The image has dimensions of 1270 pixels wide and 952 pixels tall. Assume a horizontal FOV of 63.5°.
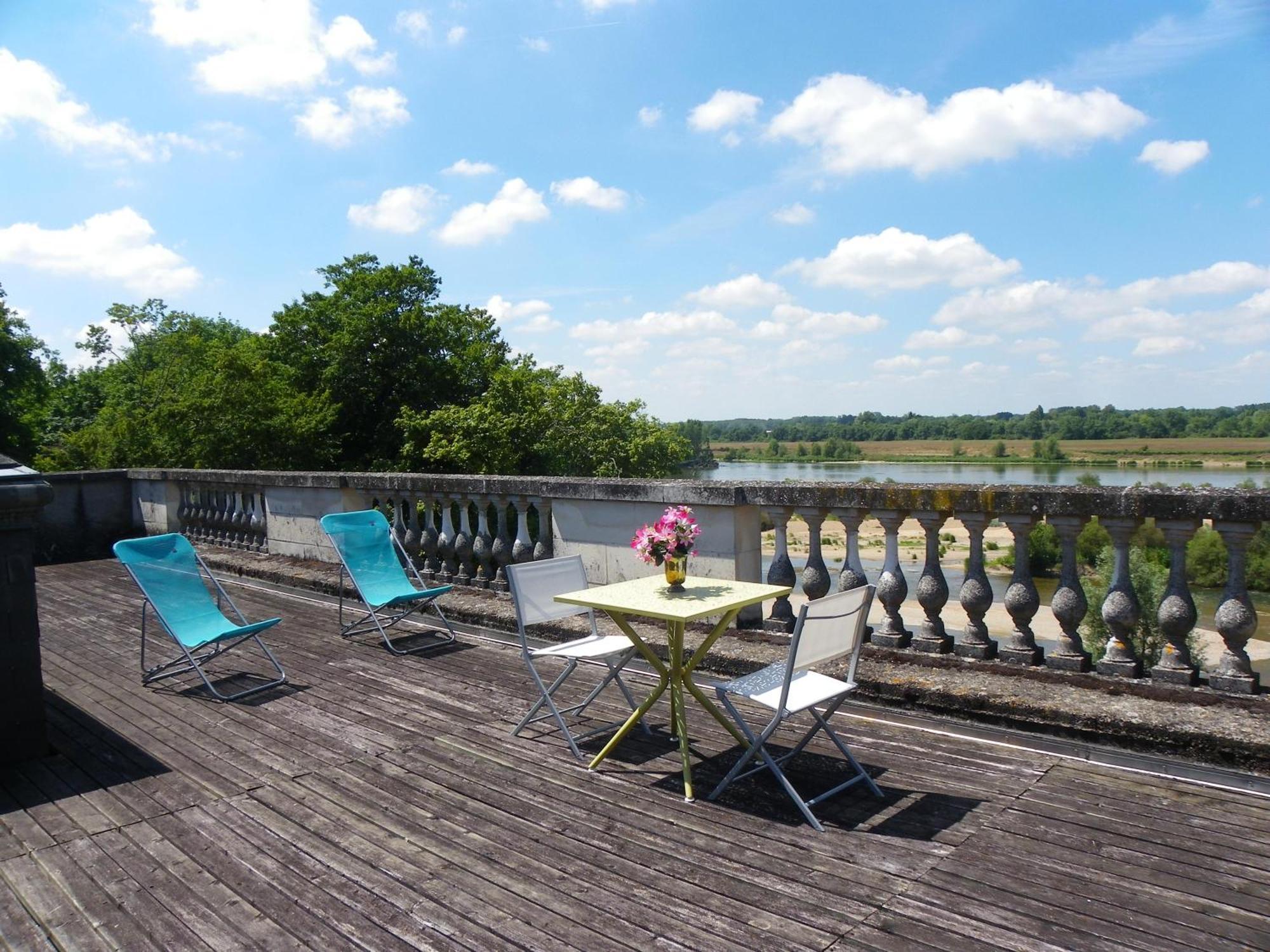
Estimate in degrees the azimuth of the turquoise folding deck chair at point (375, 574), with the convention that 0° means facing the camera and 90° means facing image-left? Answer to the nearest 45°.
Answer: approximately 315°

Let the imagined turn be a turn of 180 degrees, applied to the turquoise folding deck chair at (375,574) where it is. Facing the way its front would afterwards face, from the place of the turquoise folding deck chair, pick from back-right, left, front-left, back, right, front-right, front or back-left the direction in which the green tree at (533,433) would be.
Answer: front-right

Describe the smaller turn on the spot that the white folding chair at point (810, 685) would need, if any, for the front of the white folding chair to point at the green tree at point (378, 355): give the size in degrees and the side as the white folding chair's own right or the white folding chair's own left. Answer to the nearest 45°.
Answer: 0° — it already faces it

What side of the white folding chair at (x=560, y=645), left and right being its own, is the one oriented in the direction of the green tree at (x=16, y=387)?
back

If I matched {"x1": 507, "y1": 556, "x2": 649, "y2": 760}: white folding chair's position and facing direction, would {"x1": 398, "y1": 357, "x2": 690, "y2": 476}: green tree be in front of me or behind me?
behind

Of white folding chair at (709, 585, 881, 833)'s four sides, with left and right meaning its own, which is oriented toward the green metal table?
front

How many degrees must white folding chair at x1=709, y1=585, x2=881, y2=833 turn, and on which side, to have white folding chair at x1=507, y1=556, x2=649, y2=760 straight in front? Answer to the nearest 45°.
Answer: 0° — it already faces it

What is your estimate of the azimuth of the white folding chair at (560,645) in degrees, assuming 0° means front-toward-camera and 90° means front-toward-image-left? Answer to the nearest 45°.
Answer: approximately 315°

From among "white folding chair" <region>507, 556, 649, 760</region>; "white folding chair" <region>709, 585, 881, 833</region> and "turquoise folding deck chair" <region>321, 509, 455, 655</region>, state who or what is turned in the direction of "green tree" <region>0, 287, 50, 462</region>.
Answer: "white folding chair" <region>709, 585, 881, 833</region>

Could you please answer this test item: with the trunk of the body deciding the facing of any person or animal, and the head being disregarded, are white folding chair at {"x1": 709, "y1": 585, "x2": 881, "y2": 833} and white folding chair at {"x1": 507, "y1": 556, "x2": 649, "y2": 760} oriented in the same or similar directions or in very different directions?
very different directions

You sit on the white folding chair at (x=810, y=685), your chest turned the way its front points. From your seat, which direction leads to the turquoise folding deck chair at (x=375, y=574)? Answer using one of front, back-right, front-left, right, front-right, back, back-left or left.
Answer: front

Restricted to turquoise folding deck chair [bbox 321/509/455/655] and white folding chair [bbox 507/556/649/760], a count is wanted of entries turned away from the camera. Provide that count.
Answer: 0

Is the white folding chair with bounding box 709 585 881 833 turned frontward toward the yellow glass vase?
yes

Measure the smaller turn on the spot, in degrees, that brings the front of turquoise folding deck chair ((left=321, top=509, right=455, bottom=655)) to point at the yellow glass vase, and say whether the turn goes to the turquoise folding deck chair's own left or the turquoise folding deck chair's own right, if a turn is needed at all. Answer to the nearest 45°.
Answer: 0° — it already faces it

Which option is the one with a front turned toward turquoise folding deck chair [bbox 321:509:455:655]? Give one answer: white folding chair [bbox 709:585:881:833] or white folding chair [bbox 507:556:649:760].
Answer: white folding chair [bbox 709:585:881:833]

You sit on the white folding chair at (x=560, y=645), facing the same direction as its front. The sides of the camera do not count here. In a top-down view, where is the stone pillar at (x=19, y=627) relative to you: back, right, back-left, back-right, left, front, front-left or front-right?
back-right

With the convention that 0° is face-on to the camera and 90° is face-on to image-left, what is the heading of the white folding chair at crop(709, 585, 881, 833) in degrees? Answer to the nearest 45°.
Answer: approximately 135°

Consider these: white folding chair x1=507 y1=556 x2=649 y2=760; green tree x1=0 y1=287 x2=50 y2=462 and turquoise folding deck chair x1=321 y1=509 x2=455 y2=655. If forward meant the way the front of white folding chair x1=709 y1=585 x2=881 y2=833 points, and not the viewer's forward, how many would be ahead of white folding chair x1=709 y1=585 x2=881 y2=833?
3

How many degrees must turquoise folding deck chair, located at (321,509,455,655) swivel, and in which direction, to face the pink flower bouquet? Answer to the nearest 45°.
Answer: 0° — it already faces it
